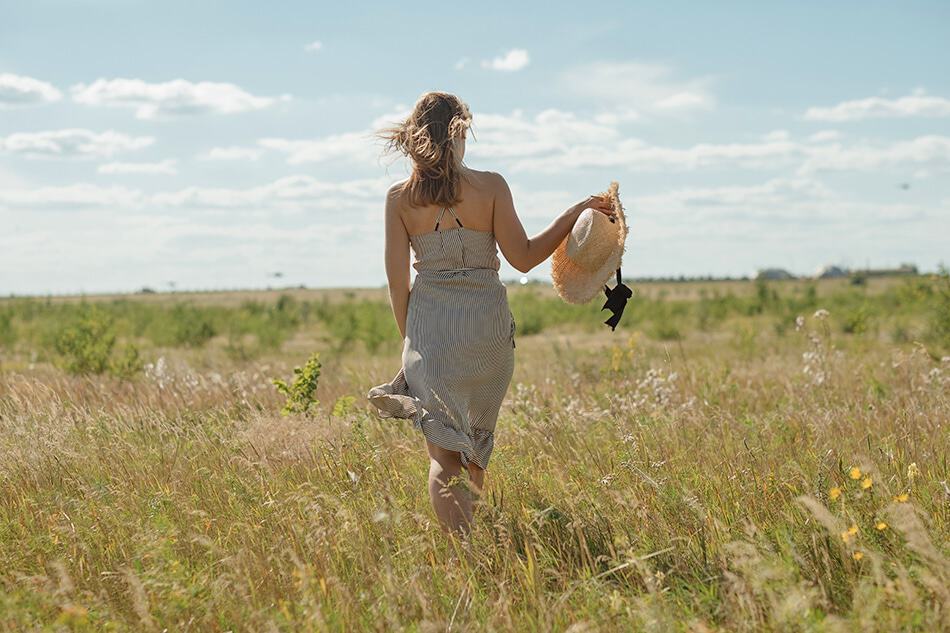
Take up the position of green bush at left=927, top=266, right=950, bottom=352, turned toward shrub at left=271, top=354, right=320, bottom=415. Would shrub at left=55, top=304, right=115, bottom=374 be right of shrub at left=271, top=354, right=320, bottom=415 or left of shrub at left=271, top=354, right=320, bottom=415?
right

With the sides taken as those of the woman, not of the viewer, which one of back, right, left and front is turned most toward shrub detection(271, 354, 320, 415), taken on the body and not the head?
front

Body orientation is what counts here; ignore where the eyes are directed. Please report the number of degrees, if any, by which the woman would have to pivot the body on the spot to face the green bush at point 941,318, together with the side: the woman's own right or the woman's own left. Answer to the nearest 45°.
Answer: approximately 45° to the woman's own right

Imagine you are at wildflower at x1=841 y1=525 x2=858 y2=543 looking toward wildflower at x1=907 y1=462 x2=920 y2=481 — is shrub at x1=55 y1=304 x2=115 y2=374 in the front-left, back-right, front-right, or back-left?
front-left

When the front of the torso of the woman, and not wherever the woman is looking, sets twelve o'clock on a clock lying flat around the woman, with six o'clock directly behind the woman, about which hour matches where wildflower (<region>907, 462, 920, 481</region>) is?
The wildflower is roughly at 3 o'clock from the woman.

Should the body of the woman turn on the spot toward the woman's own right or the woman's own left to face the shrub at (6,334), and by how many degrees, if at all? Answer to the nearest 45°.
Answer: approximately 45° to the woman's own left

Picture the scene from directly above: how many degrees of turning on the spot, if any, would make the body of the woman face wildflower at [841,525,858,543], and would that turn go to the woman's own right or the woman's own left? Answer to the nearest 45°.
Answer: approximately 135° to the woman's own right

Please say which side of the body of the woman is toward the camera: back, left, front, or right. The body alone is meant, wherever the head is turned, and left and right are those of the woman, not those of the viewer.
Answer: back

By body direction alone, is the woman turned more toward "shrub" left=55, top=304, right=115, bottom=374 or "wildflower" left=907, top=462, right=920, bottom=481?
the shrub

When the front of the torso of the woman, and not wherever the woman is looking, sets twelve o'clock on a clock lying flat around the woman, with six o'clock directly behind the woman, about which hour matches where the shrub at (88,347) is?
The shrub is roughly at 11 o'clock from the woman.
